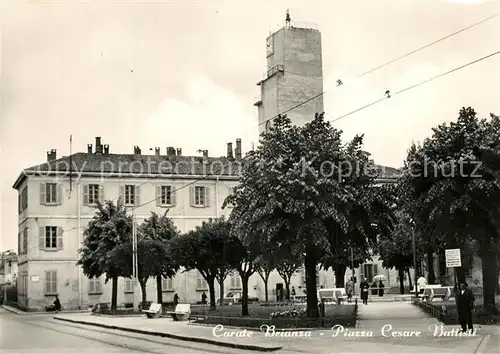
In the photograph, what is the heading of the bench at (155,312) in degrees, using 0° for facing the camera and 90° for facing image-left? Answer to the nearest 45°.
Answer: approximately 45°

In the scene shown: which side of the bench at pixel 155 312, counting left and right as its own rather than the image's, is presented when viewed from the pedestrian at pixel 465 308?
left

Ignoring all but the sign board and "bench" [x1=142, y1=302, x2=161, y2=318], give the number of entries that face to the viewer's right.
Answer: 0

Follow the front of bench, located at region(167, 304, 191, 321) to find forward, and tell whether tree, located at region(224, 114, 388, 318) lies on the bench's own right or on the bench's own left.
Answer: on the bench's own left

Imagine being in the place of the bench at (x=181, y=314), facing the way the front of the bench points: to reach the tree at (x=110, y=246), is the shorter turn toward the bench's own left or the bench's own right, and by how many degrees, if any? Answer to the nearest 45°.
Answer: approximately 135° to the bench's own right

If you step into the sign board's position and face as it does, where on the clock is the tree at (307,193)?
The tree is roughly at 4 o'clock from the sign board.

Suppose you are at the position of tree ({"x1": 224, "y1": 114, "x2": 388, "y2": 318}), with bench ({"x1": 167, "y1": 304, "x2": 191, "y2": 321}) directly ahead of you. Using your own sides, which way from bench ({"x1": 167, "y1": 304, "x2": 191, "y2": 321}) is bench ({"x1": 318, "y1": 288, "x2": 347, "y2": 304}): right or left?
right

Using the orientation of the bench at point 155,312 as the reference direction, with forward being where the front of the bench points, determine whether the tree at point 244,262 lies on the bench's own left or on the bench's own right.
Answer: on the bench's own left

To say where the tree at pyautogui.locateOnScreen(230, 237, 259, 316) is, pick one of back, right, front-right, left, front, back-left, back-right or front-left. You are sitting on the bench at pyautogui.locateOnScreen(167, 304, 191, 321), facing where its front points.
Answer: left
